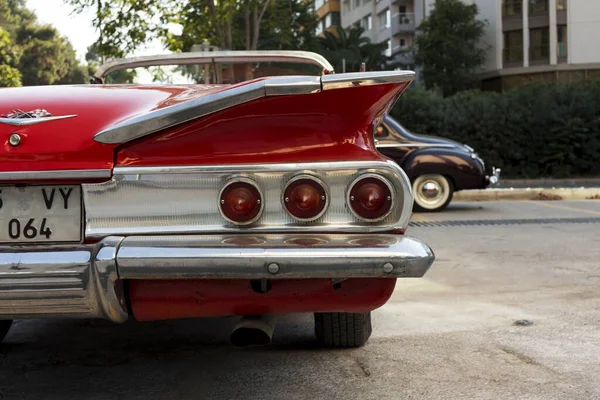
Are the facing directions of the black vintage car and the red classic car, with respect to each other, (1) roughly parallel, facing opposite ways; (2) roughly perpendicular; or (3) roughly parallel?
roughly perpendicular

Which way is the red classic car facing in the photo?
away from the camera

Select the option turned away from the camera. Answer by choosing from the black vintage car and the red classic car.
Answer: the red classic car

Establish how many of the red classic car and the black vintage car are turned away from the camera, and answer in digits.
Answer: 1

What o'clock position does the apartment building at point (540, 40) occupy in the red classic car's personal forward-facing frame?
The apartment building is roughly at 1 o'clock from the red classic car.
